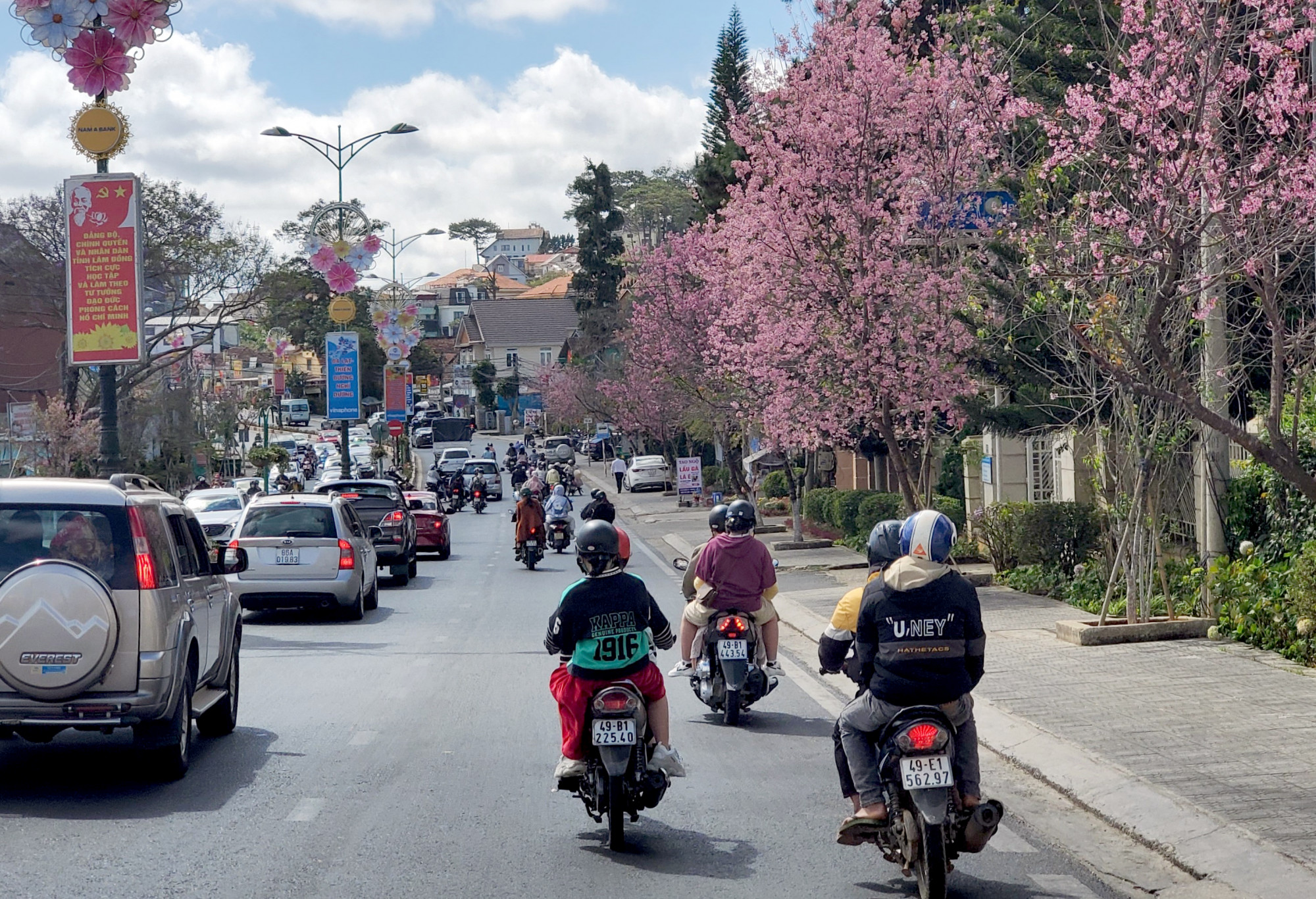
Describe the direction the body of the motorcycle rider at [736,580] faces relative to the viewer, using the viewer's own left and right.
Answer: facing away from the viewer

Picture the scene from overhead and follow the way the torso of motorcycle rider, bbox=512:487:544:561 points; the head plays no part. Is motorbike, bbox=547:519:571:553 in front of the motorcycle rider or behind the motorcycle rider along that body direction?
in front

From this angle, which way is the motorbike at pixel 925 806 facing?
away from the camera

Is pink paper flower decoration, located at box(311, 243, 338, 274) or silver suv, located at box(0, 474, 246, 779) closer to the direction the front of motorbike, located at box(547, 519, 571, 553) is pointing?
the pink paper flower decoration

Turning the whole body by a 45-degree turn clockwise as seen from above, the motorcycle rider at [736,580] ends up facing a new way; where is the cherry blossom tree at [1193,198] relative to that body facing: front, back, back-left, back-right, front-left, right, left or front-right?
front-right

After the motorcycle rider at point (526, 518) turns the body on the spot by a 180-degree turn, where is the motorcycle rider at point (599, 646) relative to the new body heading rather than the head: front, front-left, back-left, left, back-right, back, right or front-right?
front

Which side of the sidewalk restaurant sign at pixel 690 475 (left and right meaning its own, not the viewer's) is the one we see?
front

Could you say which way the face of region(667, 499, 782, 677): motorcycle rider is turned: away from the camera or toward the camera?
away from the camera

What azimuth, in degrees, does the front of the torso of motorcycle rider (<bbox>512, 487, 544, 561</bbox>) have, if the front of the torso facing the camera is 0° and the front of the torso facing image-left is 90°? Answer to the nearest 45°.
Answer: approximately 180°

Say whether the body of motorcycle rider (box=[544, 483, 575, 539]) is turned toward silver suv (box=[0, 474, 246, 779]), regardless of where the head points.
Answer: no

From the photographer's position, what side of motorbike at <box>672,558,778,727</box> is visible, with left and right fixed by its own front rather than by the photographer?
back

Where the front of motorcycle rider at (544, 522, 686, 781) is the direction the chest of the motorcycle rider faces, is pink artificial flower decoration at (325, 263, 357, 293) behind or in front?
in front

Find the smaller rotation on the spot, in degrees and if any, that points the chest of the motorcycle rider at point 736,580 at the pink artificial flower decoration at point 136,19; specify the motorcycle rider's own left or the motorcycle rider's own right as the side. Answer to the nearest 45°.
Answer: approximately 45° to the motorcycle rider's own left

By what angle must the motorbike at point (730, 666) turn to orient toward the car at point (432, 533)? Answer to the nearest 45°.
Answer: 0° — it already faces it

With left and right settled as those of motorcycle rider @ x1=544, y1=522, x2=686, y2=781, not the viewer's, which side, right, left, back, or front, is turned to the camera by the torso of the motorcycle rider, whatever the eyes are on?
back

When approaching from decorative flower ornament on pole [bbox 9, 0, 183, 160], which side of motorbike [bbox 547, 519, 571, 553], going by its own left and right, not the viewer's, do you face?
back

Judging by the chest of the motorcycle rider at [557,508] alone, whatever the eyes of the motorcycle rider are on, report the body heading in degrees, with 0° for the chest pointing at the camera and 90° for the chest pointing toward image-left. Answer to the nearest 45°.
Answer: approximately 180°

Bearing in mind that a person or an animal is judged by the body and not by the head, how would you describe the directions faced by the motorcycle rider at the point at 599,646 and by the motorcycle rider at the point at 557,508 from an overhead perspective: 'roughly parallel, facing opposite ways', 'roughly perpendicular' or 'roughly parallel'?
roughly parallel

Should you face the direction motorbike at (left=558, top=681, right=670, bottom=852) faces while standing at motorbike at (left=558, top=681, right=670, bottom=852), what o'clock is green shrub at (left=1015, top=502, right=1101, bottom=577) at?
The green shrub is roughly at 1 o'clock from the motorbike.

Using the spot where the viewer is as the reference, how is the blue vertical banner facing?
facing the viewer
